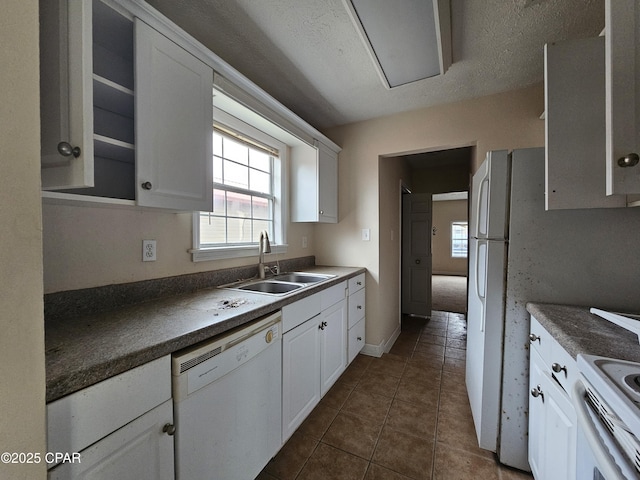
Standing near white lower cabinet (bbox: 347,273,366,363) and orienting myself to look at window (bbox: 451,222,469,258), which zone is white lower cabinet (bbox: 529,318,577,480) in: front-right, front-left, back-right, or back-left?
back-right

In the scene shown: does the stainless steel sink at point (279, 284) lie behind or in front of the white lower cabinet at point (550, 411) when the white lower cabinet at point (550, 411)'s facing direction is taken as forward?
in front

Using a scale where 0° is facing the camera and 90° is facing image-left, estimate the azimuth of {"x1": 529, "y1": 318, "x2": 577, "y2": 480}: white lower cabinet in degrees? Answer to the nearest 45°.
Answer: approximately 90°

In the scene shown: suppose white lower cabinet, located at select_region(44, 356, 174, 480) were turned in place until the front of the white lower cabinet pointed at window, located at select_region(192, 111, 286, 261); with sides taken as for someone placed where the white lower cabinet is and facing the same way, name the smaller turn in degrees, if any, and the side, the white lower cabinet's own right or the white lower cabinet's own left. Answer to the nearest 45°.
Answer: approximately 90° to the white lower cabinet's own left

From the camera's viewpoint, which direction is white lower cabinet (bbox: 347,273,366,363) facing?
to the viewer's right

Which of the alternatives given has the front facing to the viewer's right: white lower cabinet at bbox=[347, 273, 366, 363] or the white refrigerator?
the white lower cabinet

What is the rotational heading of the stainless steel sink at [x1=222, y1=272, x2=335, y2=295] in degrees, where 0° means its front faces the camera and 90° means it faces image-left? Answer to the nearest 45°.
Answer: approximately 315°

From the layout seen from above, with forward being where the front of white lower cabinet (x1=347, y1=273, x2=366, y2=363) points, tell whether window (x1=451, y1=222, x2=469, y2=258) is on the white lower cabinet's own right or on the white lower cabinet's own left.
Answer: on the white lower cabinet's own left
